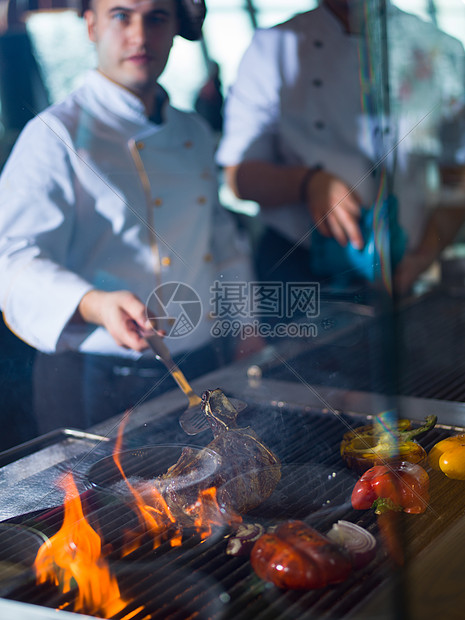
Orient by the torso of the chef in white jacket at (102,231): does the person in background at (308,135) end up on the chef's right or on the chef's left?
on the chef's left

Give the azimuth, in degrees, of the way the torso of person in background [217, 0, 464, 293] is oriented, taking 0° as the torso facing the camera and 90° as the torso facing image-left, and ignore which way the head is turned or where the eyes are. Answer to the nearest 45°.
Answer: approximately 0°
